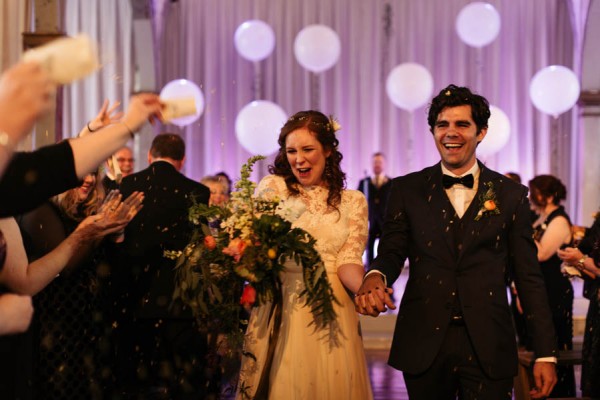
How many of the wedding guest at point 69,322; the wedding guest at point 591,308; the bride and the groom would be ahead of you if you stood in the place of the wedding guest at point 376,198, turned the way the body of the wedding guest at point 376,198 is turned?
4

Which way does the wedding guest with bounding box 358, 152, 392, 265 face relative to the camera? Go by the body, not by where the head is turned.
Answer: toward the camera

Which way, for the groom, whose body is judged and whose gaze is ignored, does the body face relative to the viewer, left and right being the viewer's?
facing the viewer

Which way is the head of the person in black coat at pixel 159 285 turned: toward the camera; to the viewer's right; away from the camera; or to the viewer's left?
away from the camera

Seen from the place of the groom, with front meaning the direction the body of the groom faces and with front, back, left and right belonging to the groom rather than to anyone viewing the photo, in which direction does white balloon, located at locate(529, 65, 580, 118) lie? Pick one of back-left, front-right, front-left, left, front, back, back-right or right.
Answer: back

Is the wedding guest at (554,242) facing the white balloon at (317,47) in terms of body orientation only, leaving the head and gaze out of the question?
no

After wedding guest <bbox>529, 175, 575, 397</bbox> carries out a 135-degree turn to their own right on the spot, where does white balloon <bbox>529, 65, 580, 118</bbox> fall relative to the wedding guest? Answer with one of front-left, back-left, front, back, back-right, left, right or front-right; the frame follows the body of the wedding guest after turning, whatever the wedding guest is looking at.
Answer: front-left

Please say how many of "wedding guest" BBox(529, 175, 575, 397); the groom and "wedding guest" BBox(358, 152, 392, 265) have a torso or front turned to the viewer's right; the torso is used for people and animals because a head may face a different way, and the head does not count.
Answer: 0

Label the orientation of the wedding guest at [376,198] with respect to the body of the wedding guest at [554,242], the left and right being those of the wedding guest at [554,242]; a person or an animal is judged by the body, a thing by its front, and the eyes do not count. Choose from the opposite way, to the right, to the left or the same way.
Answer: to the left

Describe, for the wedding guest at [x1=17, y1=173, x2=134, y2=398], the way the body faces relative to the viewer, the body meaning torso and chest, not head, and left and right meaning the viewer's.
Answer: facing to the right of the viewer

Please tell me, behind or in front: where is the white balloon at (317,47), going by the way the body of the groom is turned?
behind

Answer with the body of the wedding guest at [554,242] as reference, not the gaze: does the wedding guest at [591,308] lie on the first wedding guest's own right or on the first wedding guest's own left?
on the first wedding guest's own left

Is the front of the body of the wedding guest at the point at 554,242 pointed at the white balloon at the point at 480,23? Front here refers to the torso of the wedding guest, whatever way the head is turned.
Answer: no

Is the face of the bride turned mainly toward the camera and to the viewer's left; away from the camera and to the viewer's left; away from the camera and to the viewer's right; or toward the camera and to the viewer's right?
toward the camera and to the viewer's left

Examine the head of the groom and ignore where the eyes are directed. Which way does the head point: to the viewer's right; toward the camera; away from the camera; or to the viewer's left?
toward the camera

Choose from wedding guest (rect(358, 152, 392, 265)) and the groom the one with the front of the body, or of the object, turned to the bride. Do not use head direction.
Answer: the wedding guest

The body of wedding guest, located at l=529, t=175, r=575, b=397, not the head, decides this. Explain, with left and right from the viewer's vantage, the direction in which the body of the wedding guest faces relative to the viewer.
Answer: facing to the left of the viewer

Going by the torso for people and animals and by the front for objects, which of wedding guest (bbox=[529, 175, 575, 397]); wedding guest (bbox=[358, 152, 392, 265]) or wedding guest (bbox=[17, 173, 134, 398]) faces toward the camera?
wedding guest (bbox=[358, 152, 392, 265])
